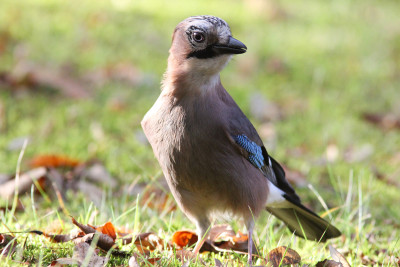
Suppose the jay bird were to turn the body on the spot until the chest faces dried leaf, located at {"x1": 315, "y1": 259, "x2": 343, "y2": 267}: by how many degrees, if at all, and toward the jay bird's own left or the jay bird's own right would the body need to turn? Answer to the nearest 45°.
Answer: approximately 90° to the jay bird's own left

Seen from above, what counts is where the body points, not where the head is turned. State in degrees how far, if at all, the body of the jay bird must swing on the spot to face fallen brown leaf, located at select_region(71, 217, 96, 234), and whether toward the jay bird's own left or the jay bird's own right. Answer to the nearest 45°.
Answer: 0° — it already faces it

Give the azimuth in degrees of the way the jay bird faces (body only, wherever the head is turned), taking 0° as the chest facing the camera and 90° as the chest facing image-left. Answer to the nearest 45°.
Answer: approximately 45°

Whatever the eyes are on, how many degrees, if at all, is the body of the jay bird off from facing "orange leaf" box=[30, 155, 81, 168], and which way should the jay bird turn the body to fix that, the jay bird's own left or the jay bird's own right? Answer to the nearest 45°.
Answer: approximately 90° to the jay bird's own right

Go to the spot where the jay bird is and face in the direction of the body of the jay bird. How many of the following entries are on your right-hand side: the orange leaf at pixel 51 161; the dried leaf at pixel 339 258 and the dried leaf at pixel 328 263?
1
